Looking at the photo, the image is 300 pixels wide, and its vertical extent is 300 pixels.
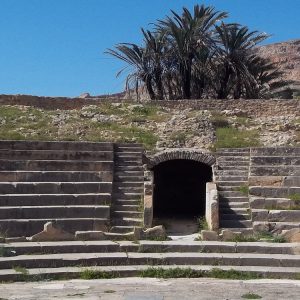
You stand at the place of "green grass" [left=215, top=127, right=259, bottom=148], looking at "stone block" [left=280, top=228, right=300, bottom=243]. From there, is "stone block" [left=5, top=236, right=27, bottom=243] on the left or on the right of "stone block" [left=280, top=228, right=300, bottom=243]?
right

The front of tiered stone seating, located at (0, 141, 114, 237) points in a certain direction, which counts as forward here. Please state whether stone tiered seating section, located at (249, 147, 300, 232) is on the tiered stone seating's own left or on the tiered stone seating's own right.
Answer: on the tiered stone seating's own left

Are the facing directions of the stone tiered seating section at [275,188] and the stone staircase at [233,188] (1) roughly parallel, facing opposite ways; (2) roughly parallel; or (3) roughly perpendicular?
roughly parallel

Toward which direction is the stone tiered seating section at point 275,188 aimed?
toward the camera

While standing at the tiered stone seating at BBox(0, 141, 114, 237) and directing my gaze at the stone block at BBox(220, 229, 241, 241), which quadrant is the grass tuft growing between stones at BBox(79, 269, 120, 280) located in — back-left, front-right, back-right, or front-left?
front-right

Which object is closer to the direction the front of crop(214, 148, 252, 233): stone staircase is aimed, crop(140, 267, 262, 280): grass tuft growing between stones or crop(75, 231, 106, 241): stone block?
the grass tuft growing between stones

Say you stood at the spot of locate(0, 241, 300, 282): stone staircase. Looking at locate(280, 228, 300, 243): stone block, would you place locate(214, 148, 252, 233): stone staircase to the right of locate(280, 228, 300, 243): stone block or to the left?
left

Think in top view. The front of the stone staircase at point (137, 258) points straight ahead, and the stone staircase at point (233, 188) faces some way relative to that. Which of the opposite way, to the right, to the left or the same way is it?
the same way

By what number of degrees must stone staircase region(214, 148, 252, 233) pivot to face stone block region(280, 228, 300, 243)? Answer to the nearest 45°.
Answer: approximately 45° to its left

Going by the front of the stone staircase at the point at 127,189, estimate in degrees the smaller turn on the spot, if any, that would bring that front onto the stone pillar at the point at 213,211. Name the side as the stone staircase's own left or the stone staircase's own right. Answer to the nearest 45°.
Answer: approximately 45° to the stone staircase's own left

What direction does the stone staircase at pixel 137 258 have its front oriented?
toward the camera

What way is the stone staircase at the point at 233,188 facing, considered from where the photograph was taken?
facing the viewer

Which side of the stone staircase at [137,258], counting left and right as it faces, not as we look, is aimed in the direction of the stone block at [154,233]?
back
